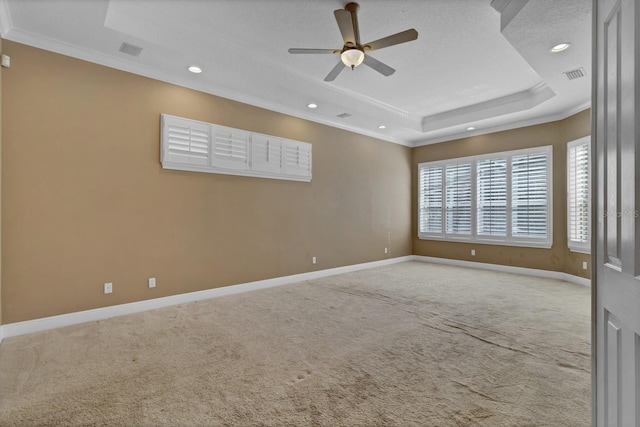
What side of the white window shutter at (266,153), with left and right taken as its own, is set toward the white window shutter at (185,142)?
right

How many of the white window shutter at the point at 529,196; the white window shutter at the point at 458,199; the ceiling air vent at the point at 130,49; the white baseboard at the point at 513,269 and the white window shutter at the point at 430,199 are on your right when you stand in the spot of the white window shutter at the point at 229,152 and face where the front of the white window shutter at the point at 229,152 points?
1

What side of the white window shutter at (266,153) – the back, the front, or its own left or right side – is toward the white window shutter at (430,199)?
left

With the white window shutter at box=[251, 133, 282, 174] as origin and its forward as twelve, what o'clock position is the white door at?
The white door is roughly at 1 o'clock from the white window shutter.

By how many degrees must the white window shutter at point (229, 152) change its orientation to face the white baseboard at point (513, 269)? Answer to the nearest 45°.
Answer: approximately 45° to its left

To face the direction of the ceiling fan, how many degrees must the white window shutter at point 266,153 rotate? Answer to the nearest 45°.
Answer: approximately 45° to its right

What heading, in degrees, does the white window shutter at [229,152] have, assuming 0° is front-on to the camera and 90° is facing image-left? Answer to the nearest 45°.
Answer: approximately 315°

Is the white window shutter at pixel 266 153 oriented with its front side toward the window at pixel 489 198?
no

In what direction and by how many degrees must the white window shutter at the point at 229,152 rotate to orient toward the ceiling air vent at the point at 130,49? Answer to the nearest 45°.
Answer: approximately 90° to its right

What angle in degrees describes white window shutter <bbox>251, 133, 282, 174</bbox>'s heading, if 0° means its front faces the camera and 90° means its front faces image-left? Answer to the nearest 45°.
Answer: approximately 315°

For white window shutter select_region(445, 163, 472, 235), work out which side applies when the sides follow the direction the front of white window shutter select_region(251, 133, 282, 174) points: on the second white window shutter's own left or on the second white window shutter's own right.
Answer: on the second white window shutter's own left

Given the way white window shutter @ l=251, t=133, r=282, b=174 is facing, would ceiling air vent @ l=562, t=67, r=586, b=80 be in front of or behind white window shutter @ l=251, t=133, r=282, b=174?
in front
